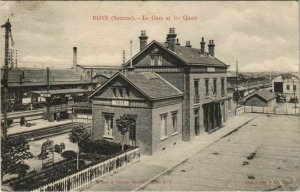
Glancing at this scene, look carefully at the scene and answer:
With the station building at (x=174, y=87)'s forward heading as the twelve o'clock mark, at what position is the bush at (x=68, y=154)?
The bush is roughly at 3 o'clock from the station building.

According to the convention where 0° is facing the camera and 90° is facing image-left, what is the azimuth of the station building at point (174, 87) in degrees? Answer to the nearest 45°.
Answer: approximately 315°

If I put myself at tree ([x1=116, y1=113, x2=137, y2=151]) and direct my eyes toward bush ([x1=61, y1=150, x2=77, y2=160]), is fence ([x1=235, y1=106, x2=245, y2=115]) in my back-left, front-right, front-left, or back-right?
back-right

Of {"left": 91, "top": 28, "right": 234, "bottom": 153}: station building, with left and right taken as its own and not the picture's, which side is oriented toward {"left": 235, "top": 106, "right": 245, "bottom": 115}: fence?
left

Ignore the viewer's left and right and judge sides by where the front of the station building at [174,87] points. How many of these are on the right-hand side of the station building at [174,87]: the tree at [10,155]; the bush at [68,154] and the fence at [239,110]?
2

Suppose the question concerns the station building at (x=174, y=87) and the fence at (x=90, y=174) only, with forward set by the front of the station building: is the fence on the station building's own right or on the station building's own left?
on the station building's own right

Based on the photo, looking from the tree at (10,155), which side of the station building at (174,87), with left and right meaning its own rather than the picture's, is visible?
right

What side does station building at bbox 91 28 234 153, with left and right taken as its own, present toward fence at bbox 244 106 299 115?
left
